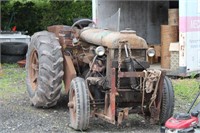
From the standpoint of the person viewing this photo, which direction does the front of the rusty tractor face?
facing the viewer and to the right of the viewer
